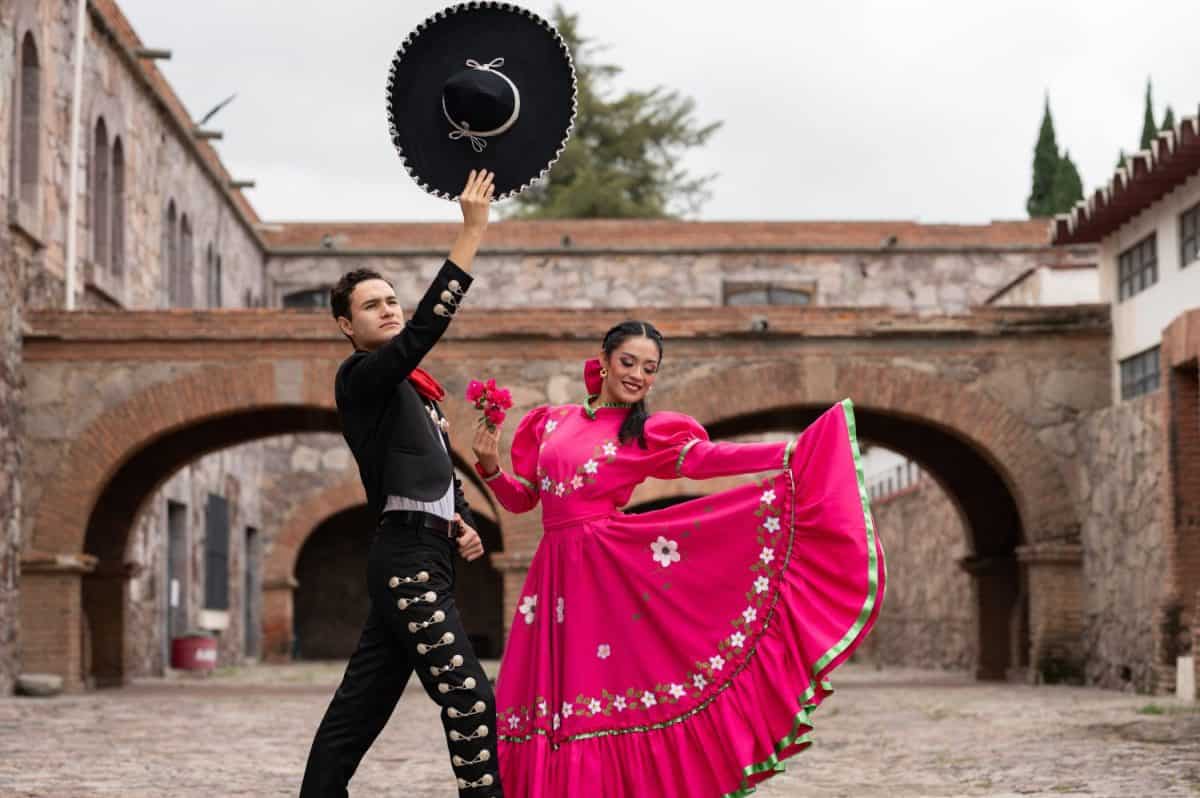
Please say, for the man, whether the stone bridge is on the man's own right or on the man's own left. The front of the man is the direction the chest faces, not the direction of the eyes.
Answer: on the man's own left

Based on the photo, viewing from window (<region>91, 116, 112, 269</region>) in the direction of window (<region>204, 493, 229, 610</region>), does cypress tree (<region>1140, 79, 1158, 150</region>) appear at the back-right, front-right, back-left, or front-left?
front-right

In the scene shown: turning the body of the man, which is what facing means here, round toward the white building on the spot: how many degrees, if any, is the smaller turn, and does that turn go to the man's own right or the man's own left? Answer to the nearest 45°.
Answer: approximately 45° to the man's own left

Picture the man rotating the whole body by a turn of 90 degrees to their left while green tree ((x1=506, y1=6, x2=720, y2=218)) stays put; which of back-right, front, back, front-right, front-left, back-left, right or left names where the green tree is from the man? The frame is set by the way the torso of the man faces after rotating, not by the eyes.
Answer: front

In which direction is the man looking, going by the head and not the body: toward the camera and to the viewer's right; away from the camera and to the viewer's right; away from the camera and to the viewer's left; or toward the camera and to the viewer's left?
toward the camera and to the viewer's right

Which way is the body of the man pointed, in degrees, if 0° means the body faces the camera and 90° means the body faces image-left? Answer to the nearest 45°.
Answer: approximately 270°

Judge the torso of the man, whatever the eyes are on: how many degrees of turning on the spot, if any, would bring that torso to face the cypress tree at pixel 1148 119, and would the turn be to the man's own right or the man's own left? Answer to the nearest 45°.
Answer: approximately 45° to the man's own left
